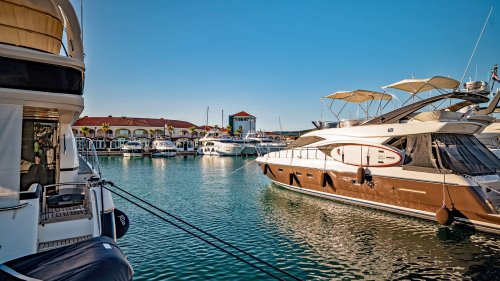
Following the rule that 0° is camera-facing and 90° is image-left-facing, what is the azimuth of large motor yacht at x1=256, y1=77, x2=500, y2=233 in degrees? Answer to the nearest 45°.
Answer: approximately 135°

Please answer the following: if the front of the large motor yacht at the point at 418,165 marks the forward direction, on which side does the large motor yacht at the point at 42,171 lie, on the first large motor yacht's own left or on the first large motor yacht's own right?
on the first large motor yacht's own left

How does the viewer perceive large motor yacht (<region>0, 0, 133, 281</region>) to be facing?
facing away from the viewer

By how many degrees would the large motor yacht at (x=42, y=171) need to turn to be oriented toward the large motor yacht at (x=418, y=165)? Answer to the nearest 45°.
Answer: approximately 90° to its right

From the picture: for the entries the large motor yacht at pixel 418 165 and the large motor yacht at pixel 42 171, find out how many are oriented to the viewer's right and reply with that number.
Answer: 0
